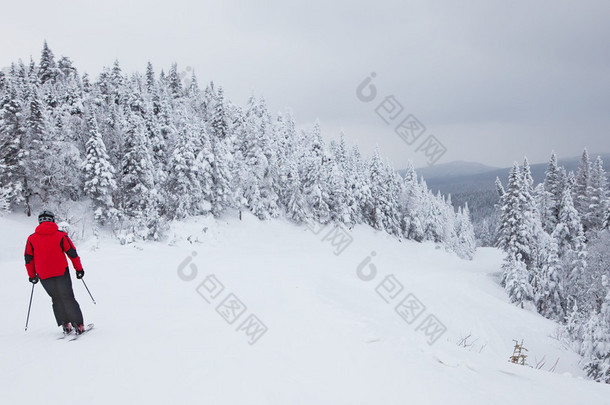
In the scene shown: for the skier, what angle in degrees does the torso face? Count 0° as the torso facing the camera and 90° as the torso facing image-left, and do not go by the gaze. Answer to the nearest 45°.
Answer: approximately 180°

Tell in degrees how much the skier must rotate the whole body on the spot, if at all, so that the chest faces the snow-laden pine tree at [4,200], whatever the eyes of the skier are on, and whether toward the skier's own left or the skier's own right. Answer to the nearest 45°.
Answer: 0° — they already face it
